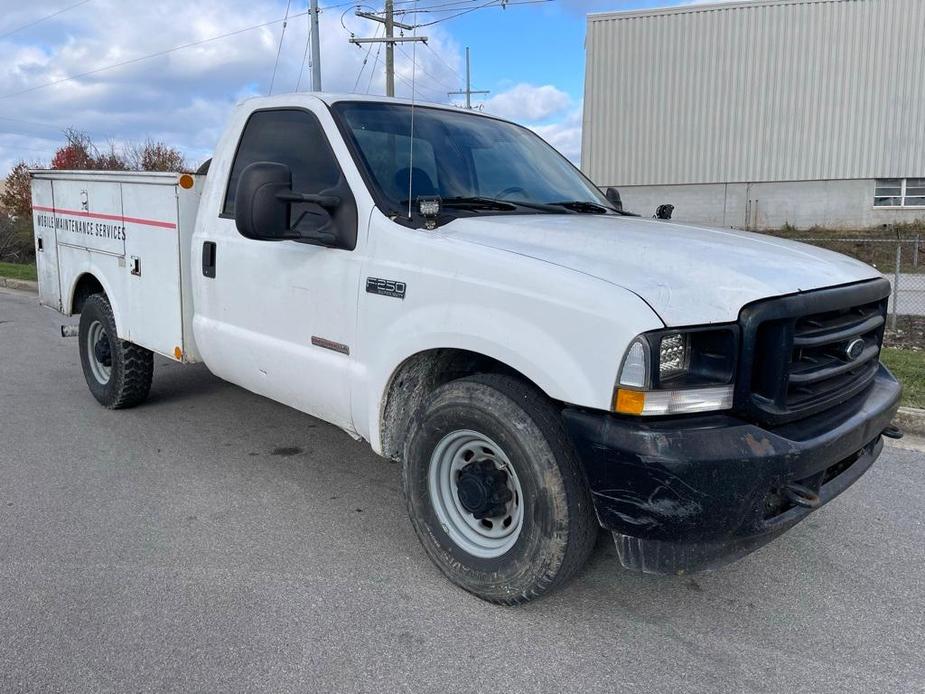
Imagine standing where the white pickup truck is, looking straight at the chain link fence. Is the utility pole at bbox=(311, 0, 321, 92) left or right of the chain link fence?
left

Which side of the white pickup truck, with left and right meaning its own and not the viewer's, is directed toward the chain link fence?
left

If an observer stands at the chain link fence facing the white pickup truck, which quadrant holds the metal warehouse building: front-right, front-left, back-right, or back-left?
back-right

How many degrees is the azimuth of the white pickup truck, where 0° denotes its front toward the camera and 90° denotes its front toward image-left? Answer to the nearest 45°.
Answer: approximately 315°

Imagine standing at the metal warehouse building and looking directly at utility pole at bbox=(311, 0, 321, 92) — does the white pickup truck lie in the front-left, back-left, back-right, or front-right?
front-left

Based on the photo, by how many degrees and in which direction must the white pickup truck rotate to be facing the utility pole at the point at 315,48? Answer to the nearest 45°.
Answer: approximately 135° to its left

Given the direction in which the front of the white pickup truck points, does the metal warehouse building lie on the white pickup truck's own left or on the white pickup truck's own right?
on the white pickup truck's own left

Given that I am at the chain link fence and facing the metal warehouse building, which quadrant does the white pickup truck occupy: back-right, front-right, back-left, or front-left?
back-left
